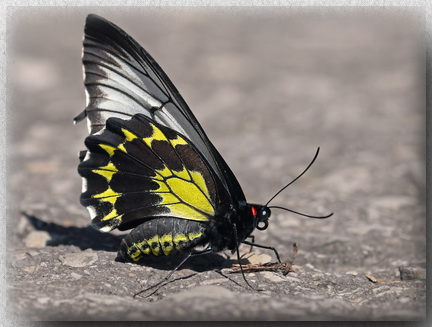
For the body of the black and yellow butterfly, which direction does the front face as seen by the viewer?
to the viewer's right

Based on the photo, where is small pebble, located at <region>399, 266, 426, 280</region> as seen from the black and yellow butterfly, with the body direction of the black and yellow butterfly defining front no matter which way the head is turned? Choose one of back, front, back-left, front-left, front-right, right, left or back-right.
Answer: front
